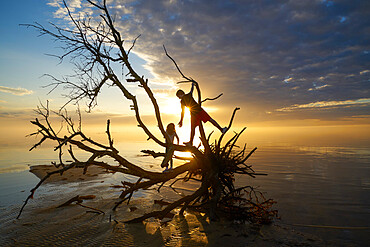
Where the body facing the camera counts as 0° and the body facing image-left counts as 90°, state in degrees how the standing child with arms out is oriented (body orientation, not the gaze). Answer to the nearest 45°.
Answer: approximately 45°
